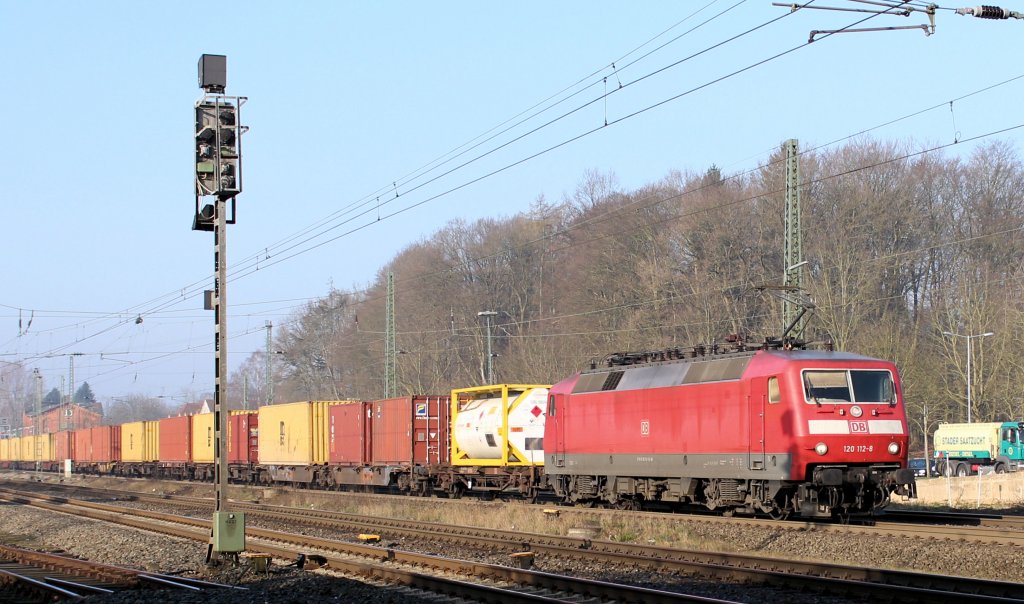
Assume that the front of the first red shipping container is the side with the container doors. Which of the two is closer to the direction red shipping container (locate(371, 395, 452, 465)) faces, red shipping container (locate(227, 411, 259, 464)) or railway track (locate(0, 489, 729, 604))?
the railway track

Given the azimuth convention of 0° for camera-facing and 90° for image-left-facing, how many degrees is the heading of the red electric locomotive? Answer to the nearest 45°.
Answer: approximately 315°

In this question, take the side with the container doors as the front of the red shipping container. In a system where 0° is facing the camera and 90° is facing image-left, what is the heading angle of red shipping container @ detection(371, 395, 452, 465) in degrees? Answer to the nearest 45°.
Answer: approximately 315°

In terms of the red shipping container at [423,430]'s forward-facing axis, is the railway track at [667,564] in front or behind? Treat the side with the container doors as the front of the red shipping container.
in front

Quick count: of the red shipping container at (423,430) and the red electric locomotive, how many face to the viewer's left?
0

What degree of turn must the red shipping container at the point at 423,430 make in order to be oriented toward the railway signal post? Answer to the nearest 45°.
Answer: approximately 45° to its right

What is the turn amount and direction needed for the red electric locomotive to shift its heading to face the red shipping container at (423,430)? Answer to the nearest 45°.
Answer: approximately 180°
